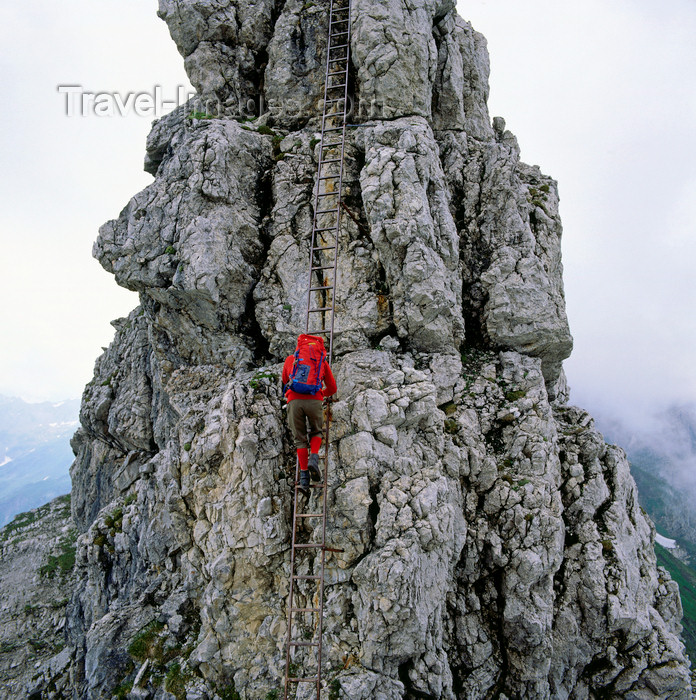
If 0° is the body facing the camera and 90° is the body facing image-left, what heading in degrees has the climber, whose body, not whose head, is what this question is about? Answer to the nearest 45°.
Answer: approximately 180°
